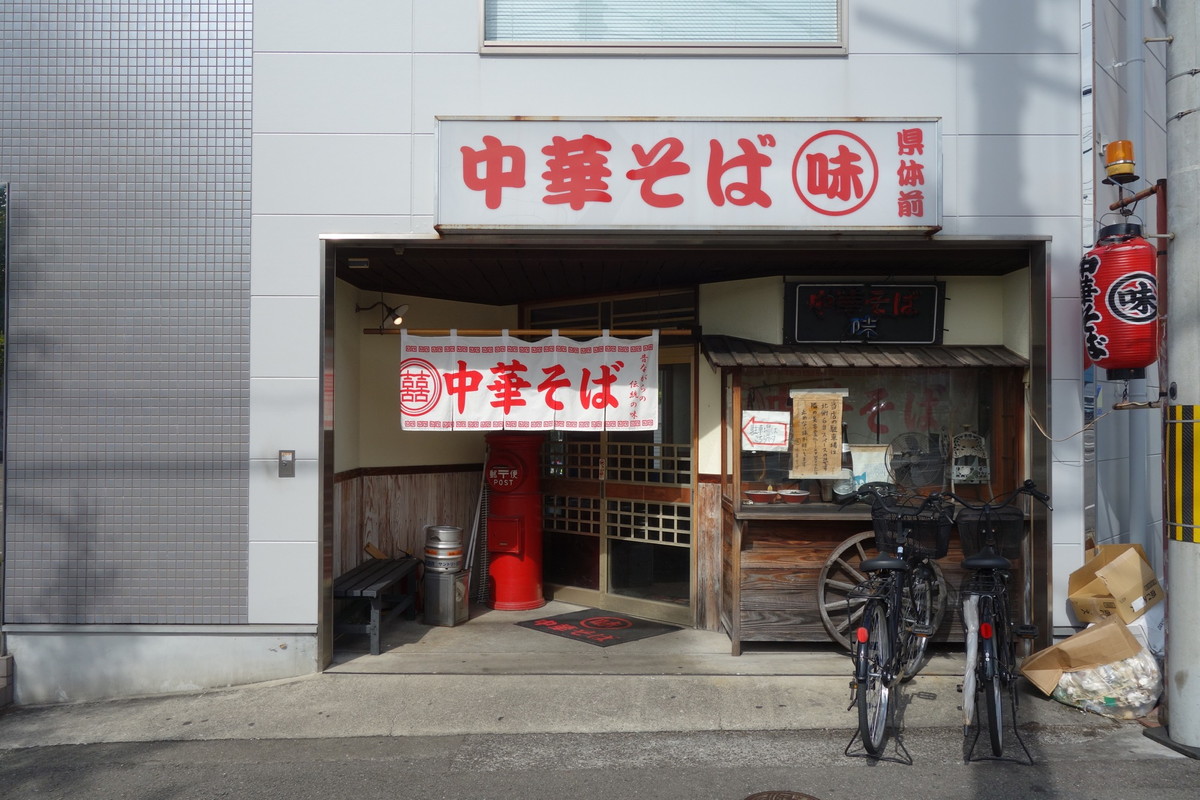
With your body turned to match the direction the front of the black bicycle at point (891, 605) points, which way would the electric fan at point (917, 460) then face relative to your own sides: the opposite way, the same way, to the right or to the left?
the opposite way

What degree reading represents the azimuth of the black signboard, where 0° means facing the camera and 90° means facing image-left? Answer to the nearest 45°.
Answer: approximately 0°

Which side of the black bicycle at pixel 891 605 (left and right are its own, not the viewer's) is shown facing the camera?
back

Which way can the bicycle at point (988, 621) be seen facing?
away from the camera

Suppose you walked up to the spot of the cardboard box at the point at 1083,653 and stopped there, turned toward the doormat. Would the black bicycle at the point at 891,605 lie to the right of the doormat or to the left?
left

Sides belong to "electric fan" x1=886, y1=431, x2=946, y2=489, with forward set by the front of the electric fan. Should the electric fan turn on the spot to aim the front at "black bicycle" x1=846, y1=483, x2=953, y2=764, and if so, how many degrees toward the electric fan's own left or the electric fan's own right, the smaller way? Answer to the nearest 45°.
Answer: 0° — it already faces it

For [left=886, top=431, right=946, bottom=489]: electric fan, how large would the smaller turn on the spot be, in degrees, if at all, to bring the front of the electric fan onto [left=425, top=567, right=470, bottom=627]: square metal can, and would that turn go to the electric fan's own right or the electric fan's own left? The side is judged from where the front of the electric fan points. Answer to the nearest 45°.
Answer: approximately 90° to the electric fan's own right
